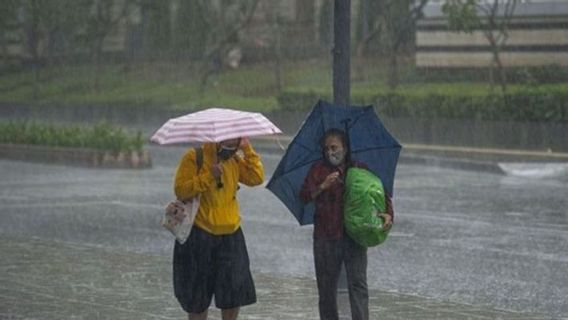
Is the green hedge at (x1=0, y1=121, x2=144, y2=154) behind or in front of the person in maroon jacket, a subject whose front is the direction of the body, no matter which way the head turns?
behind

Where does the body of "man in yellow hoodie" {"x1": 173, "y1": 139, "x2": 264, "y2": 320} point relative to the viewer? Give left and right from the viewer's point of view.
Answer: facing the viewer

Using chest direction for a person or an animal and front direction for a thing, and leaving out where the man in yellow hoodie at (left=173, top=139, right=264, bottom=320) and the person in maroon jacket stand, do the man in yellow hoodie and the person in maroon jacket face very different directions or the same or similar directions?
same or similar directions

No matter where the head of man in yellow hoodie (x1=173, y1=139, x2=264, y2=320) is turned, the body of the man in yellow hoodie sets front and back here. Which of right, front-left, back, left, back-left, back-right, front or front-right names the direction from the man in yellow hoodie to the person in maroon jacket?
left

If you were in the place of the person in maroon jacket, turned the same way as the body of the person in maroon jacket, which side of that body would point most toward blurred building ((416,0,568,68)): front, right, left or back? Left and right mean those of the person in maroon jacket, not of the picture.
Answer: back

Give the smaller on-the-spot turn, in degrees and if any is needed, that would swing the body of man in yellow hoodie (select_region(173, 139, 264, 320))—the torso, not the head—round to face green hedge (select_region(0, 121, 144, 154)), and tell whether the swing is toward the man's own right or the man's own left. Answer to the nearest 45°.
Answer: approximately 180°

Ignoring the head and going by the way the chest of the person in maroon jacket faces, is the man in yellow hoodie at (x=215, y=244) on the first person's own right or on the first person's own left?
on the first person's own right

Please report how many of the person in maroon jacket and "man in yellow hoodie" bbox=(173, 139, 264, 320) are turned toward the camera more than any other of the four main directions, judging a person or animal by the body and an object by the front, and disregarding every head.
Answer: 2

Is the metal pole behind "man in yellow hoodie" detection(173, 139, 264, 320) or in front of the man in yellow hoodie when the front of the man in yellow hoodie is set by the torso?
behind

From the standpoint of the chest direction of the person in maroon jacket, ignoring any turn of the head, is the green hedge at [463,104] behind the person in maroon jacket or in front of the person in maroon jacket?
behind

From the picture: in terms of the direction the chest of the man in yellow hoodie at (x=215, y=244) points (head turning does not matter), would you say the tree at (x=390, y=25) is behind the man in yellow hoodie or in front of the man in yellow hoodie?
behind
